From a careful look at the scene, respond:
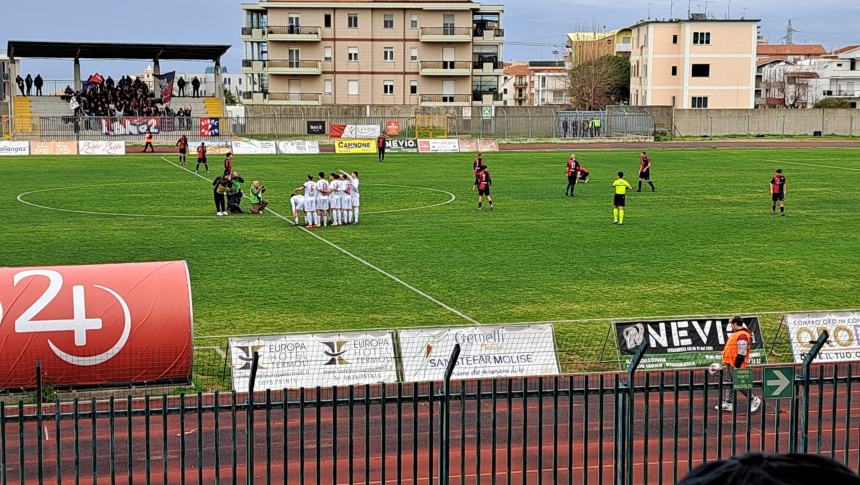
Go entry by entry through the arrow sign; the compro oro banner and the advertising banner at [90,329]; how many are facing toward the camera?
3

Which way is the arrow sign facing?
toward the camera

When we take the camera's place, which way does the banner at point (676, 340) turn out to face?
facing the viewer

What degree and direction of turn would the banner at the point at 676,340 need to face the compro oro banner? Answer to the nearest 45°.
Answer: approximately 135° to its left

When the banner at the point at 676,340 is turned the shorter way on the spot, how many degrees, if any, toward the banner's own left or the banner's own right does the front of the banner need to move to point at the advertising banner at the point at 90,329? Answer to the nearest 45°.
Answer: approximately 45° to the banner's own right

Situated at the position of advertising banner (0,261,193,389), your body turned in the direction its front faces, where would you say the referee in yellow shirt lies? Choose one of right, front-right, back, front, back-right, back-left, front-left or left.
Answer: back-left

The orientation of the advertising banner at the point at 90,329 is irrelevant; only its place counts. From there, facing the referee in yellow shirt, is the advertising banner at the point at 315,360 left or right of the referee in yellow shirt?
right

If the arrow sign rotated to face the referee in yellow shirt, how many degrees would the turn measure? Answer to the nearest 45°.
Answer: approximately 180°

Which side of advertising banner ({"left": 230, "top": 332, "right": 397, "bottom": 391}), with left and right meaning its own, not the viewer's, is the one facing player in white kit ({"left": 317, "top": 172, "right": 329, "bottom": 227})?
back

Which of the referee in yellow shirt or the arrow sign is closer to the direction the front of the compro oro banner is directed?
the arrow sign

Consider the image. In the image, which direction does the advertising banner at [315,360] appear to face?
toward the camera

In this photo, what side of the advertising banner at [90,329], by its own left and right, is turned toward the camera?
front
